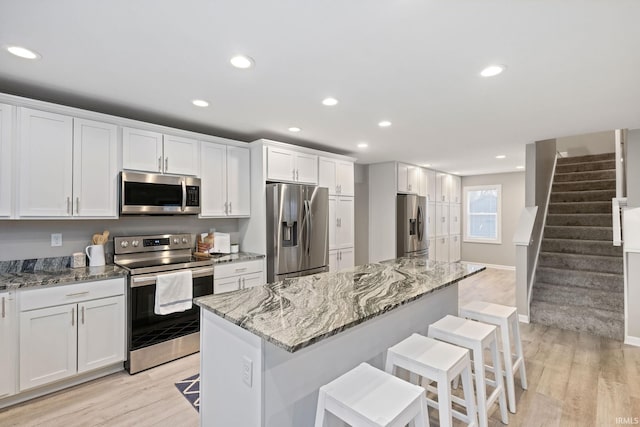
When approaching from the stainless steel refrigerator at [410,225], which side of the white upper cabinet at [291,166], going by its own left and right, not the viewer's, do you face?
left

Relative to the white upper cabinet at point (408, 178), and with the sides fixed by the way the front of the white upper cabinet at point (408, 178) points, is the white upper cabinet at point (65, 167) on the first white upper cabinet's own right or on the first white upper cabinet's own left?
on the first white upper cabinet's own right

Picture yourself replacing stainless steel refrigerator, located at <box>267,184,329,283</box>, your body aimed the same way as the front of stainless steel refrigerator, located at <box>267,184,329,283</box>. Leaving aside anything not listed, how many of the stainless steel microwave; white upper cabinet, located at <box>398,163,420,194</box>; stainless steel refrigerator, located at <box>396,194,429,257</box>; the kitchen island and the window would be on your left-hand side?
3

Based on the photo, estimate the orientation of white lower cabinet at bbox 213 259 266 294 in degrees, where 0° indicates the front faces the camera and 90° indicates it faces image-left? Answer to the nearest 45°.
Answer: approximately 315°

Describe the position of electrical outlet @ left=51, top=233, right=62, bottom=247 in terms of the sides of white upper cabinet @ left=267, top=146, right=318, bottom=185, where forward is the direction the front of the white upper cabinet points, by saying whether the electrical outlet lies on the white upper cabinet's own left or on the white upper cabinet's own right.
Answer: on the white upper cabinet's own right

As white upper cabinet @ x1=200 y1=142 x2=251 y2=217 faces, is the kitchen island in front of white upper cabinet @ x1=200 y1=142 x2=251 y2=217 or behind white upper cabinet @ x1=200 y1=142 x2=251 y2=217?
in front

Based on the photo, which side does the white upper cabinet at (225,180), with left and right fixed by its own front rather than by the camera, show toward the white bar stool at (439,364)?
front

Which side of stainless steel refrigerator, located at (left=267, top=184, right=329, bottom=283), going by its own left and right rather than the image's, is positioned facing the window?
left

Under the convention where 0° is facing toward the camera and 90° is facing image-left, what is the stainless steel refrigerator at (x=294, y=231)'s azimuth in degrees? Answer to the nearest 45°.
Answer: approximately 315°

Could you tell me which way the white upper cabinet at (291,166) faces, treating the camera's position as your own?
facing the viewer and to the right of the viewer

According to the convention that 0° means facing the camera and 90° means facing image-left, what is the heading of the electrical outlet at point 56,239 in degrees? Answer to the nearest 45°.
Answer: approximately 0°

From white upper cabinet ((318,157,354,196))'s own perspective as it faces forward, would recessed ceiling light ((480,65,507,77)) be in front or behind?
in front

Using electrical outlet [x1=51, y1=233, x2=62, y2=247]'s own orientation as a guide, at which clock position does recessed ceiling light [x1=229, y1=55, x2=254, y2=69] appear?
The recessed ceiling light is roughly at 11 o'clock from the electrical outlet.

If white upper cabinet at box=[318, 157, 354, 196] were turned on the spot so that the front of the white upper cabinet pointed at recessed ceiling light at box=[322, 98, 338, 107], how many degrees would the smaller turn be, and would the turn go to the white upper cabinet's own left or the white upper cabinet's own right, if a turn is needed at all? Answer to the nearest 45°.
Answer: approximately 45° to the white upper cabinet's own right

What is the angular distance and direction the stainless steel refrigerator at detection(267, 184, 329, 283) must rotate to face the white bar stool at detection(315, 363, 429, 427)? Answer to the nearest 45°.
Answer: approximately 45° to its right
